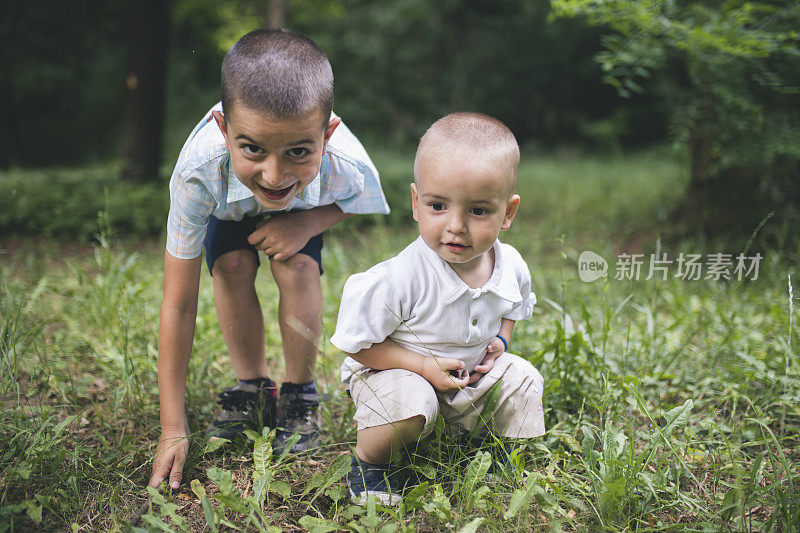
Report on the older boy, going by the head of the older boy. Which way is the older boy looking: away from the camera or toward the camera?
toward the camera

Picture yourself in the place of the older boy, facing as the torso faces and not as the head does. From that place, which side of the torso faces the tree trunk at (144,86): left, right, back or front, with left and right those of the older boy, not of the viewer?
back

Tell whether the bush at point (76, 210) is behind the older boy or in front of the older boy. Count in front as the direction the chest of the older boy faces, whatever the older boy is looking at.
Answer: behind

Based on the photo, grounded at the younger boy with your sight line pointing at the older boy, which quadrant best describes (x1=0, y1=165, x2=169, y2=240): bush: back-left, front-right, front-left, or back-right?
front-right

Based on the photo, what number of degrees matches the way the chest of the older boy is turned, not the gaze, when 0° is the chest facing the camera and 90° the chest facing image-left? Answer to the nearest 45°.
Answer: approximately 0°

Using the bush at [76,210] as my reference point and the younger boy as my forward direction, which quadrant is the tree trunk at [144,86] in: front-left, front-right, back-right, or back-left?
back-left
